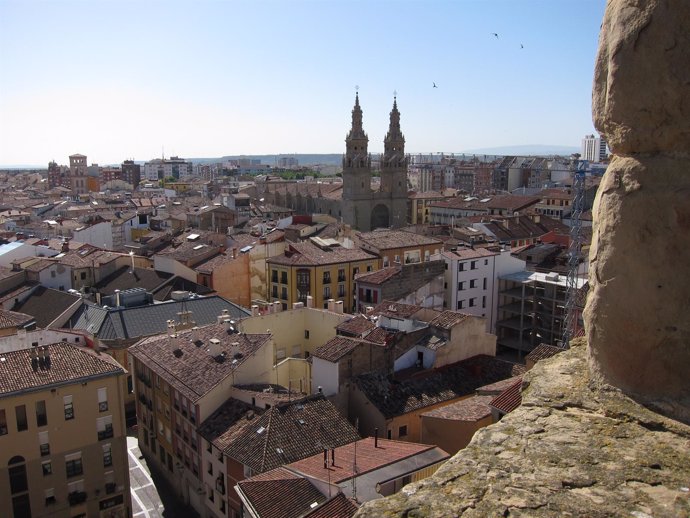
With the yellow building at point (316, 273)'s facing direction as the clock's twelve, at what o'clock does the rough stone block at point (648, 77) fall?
The rough stone block is roughly at 12 o'clock from the yellow building.

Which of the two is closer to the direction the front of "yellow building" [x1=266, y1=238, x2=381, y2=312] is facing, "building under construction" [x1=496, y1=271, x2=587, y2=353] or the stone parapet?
the stone parapet

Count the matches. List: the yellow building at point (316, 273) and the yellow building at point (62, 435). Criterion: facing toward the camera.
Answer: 2

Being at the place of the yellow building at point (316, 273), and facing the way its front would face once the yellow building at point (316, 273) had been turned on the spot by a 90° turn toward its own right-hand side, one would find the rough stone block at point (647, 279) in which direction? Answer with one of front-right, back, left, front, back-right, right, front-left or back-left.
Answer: left

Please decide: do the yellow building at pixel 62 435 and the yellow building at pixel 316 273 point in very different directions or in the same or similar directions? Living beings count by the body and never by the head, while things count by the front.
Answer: same or similar directions

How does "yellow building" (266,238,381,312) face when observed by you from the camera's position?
facing the viewer

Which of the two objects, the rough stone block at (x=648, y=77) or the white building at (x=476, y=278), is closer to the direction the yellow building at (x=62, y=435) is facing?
the rough stone block

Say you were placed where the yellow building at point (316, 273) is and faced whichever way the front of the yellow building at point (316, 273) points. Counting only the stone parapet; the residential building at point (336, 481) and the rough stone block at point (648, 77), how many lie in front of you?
3

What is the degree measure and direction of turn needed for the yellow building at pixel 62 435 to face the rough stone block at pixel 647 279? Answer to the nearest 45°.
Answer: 0° — it already faces it

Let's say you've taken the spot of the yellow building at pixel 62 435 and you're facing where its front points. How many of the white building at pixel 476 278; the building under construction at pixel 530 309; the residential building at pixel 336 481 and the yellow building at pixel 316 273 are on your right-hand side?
0

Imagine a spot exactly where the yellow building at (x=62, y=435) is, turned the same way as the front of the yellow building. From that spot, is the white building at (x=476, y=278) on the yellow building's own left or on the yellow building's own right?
on the yellow building's own left

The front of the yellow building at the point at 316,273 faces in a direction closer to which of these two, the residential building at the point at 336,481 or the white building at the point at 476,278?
the residential building

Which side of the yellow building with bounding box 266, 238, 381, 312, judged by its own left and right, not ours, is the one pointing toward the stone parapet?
front

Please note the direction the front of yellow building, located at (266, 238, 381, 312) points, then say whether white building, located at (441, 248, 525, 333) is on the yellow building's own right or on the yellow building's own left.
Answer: on the yellow building's own left

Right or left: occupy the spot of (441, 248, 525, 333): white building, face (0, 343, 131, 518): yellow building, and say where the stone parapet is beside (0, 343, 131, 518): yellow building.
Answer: left

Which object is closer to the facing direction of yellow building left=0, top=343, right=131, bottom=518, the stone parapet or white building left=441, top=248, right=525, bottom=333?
the stone parapet

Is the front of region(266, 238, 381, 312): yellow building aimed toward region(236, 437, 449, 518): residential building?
yes

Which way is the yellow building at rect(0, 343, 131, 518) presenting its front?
toward the camera
